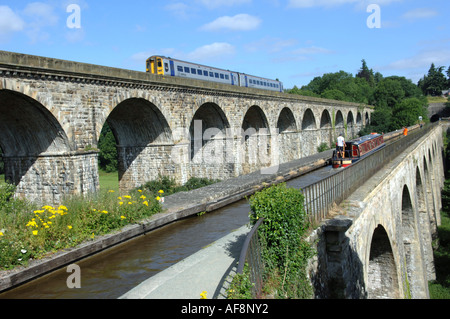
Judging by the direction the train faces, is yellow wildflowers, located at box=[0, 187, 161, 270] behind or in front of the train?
in front

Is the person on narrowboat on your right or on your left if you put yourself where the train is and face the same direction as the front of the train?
on your left

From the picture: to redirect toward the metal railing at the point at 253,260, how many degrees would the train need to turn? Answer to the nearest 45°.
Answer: approximately 45° to its left

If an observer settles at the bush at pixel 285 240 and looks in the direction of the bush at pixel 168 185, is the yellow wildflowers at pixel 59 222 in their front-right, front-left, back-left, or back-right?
front-left

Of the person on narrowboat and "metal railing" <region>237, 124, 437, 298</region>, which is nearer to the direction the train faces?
the metal railing

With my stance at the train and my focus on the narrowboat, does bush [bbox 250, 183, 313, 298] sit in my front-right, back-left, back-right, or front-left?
front-right

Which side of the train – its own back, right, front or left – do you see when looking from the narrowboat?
left

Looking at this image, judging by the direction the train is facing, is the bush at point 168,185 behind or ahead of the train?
ahead

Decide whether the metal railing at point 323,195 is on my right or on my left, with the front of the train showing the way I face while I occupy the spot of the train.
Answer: on my left

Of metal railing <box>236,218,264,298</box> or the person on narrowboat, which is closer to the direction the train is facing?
the metal railing

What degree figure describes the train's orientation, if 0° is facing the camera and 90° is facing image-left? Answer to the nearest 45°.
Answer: approximately 45°

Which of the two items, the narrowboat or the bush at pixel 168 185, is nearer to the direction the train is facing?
the bush
